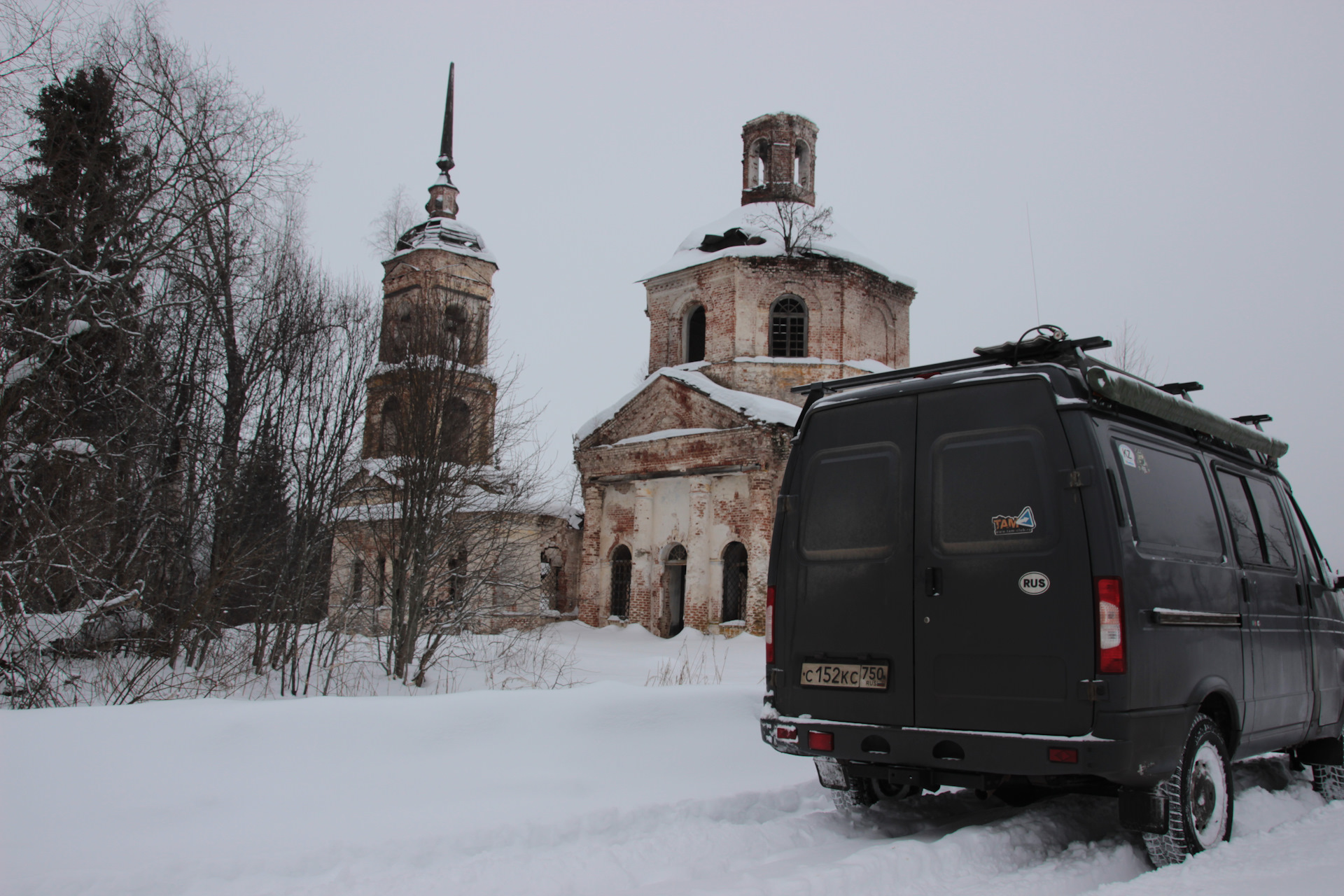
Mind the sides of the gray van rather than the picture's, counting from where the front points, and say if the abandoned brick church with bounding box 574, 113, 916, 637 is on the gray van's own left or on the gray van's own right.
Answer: on the gray van's own left

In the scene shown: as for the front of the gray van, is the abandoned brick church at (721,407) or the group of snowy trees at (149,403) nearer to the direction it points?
the abandoned brick church

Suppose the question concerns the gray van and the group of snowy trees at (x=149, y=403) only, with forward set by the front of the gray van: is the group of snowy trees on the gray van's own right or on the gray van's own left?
on the gray van's own left

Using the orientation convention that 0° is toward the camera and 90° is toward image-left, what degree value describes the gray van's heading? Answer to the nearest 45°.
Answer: approximately 225°

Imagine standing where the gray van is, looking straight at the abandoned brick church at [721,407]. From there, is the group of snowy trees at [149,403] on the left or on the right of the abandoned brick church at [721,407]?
left

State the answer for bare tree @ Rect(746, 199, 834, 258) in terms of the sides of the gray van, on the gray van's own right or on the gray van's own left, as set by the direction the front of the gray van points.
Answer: on the gray van's own left
